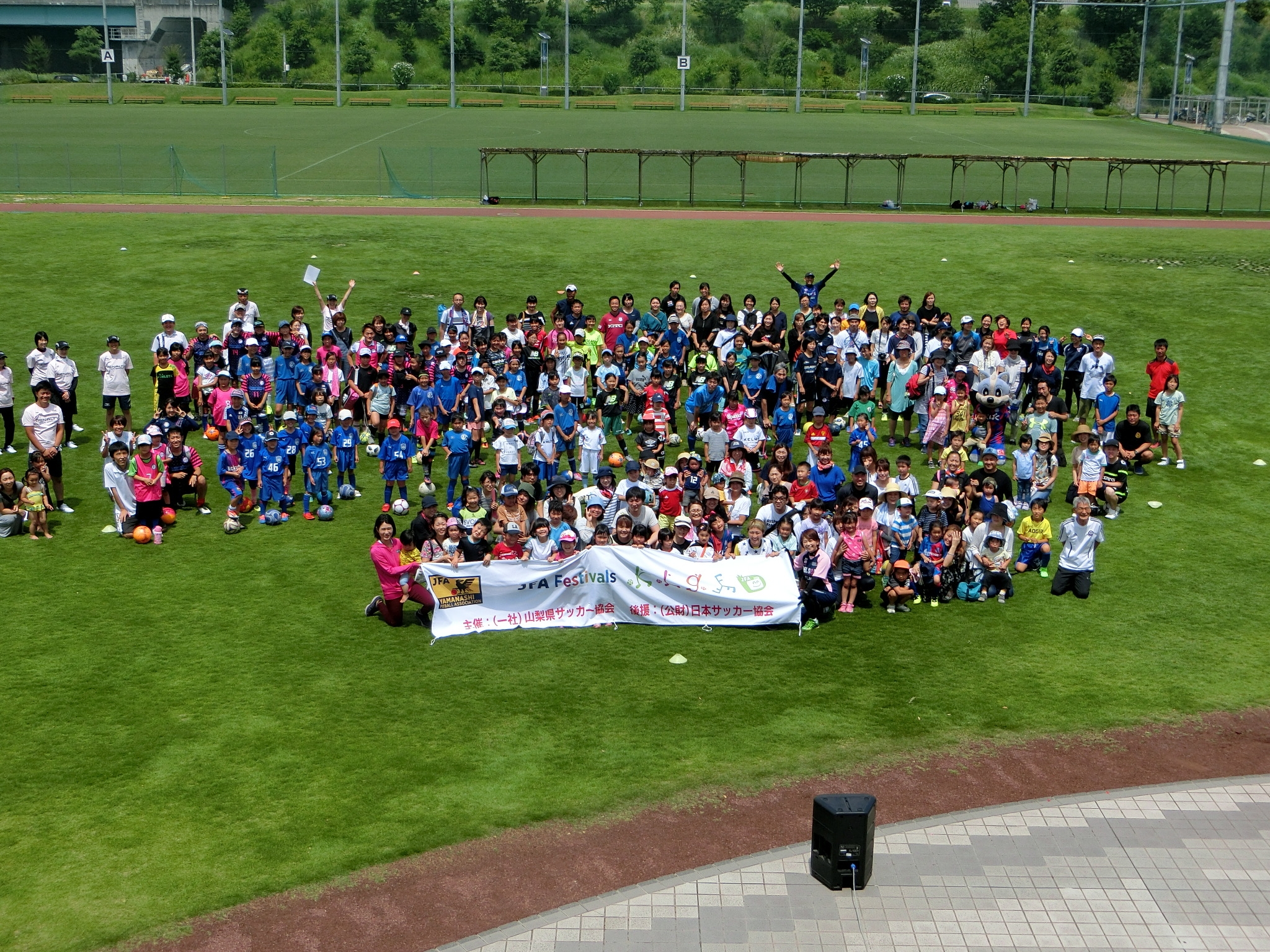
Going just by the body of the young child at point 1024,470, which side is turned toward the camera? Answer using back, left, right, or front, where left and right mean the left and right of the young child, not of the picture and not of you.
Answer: front

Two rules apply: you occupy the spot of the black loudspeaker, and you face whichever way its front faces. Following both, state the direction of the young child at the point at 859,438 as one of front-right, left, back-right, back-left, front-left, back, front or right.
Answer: front

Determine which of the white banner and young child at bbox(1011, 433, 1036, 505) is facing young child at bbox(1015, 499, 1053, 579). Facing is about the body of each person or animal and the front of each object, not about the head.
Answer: young child at bbox(1011, 433, 1036, 505)

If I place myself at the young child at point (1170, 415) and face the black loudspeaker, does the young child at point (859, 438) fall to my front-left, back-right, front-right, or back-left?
front-right

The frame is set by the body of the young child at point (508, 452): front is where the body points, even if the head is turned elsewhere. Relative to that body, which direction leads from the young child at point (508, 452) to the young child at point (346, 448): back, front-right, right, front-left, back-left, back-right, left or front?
right

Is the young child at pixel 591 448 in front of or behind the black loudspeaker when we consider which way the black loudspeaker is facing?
in front

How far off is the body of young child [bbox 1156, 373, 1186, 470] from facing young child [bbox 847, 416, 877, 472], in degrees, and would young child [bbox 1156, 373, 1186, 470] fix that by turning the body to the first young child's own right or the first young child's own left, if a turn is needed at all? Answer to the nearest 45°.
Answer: approximately 45° to the first young child's own right

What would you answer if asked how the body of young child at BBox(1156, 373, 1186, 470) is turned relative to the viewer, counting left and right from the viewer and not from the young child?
facing the viewer

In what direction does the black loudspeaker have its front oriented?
away from the camera

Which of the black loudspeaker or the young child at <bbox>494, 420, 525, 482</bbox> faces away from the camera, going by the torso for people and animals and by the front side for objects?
the black loudspeaker

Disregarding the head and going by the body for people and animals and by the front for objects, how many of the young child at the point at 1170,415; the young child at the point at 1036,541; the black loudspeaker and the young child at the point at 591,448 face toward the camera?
3

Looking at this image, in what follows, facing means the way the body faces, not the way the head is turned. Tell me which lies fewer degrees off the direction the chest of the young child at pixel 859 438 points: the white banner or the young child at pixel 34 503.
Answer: the white banner

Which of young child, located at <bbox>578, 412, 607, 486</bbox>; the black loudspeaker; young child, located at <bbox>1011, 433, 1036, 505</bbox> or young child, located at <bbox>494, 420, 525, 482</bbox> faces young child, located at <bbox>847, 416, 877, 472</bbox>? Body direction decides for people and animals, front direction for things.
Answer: the black loudspeaker

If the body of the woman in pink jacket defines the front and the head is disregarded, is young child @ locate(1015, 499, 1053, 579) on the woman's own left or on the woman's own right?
on the woman's own left

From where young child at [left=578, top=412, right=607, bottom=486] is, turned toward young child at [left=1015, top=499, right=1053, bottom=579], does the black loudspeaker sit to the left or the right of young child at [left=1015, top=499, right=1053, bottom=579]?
right

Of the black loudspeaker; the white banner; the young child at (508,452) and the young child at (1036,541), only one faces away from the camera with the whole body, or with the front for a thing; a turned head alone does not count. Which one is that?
the black loudspeaker

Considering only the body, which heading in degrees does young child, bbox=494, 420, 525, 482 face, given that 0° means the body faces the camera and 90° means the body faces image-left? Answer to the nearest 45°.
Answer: approximately 0°

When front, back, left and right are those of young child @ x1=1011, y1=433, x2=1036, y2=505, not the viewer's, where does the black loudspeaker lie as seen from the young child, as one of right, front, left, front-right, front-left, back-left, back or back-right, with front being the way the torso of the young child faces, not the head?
front

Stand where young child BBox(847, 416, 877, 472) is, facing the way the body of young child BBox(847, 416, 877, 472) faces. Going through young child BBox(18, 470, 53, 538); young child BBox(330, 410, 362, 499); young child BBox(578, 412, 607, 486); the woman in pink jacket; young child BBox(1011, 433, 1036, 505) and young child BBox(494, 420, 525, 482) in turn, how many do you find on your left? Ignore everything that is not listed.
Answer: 1

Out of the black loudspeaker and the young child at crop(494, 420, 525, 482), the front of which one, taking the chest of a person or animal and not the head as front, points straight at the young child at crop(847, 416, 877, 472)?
the black loudspeaker

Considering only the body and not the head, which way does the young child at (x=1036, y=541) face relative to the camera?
toward the camera
